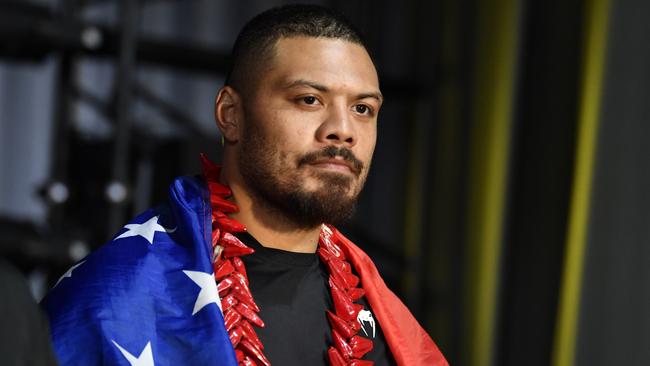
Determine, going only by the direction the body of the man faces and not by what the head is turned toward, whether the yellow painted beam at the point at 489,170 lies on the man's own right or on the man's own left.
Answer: on the man's own left

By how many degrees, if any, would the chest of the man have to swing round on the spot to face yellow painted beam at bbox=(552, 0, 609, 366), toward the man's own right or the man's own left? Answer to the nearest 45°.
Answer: approximately 90° to the man's own left

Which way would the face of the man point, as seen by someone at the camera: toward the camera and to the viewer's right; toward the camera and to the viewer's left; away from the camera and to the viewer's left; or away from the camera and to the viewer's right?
toward the camera and to the viewer's right

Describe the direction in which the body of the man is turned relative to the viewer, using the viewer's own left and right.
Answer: facing the viewer and to the right of the viewer
